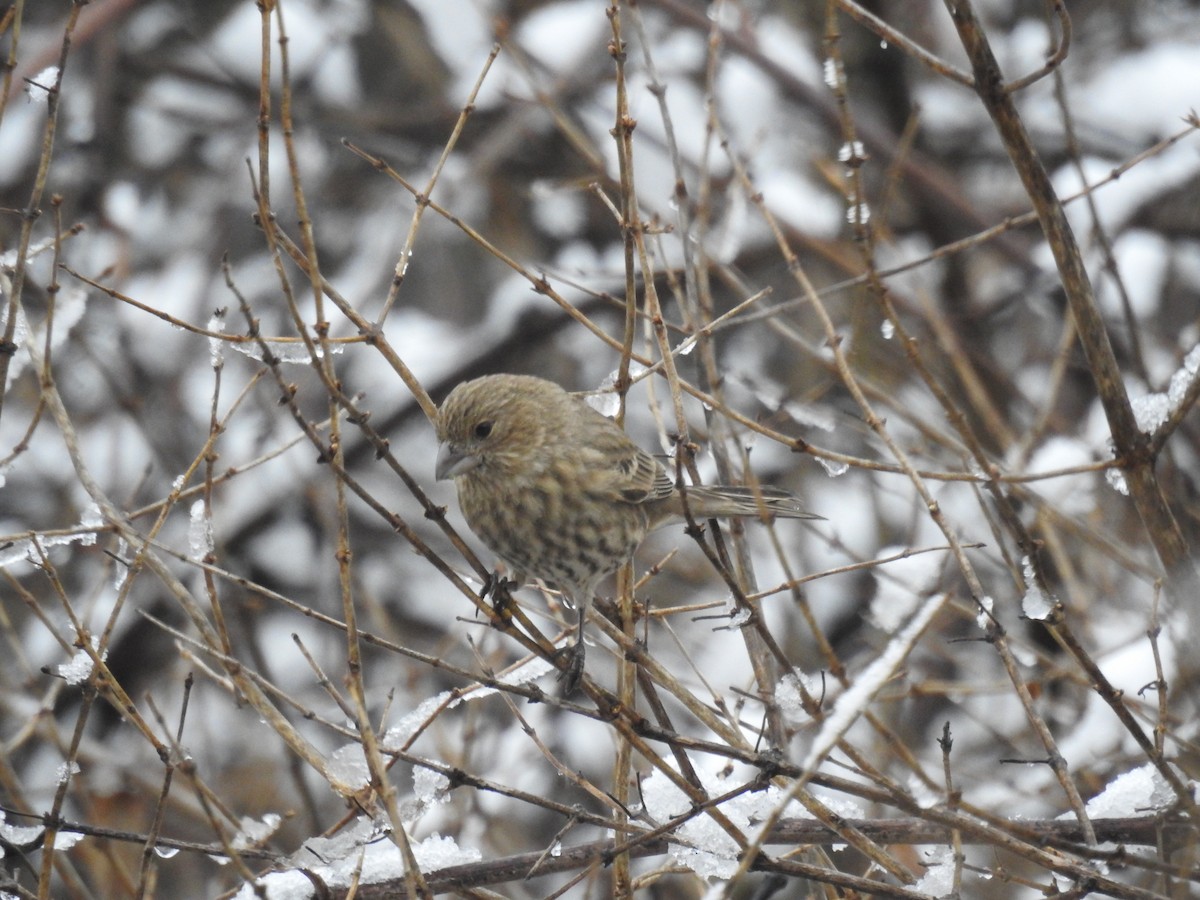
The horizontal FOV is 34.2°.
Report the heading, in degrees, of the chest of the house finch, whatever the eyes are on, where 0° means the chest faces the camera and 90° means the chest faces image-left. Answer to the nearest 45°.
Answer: approximately 45°
